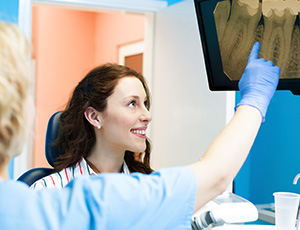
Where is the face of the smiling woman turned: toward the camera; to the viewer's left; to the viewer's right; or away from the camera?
to the viewer's right

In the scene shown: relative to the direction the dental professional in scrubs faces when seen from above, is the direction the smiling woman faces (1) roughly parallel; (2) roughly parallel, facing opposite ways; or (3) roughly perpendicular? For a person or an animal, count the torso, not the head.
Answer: roughly perpendicular

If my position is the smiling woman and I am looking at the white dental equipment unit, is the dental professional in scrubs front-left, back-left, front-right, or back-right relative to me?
front-right

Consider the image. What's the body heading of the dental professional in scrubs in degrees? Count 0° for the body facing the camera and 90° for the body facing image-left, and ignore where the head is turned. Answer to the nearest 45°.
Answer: approximately 225°

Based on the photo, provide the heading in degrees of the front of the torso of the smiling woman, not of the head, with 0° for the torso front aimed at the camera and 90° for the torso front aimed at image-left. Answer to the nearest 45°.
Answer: approximately 315°

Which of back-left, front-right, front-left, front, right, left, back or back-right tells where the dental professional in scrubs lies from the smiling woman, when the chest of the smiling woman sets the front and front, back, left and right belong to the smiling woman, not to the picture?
front-right

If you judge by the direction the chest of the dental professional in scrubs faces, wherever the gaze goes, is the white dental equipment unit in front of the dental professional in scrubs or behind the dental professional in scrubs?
in front

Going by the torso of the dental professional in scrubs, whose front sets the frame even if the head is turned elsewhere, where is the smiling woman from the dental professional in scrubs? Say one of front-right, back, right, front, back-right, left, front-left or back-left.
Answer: front-left

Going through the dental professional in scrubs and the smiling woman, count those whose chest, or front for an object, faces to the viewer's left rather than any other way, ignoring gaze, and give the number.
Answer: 0

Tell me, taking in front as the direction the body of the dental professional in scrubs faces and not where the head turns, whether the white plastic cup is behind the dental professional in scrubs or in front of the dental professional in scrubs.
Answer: in front
